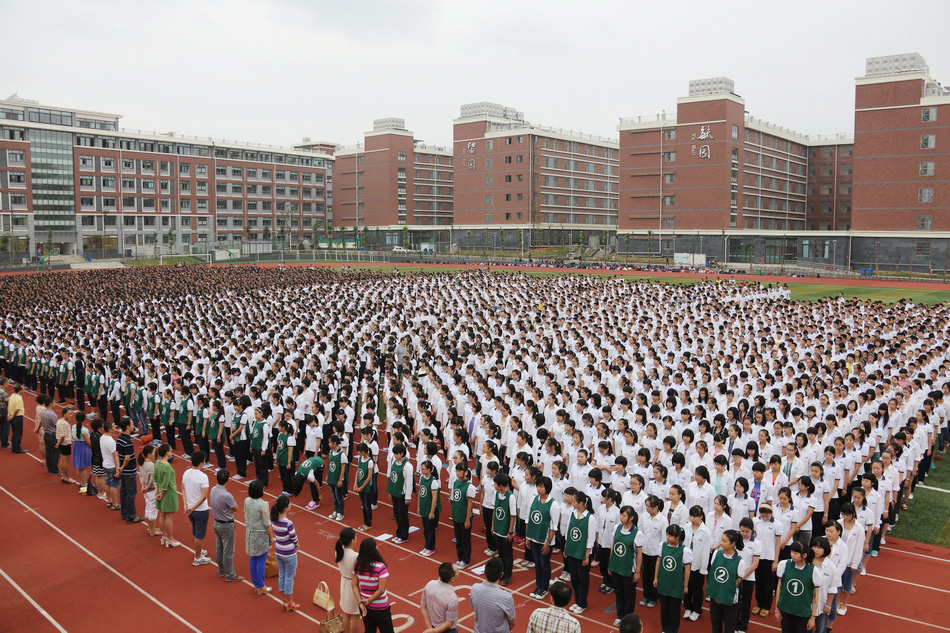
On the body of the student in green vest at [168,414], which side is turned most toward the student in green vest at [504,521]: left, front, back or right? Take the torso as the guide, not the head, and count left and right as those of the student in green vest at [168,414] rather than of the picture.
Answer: left

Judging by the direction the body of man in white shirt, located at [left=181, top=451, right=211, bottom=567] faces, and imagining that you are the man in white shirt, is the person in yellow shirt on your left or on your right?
on your left

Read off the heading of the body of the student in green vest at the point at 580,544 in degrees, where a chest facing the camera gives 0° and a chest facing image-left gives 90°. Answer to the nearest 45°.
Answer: approximately 45°

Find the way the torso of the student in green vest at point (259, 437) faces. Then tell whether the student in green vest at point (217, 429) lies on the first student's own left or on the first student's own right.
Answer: on the first student's own right

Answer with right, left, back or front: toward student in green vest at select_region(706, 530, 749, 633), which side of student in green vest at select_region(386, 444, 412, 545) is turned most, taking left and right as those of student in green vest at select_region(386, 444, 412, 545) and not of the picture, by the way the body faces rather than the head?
left

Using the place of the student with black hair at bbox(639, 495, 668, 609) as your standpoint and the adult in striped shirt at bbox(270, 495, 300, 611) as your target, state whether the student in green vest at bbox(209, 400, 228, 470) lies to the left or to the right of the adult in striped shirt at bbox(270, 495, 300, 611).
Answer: right

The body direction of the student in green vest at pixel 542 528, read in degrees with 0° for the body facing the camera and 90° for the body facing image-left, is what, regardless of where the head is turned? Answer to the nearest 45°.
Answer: approximately 45°
